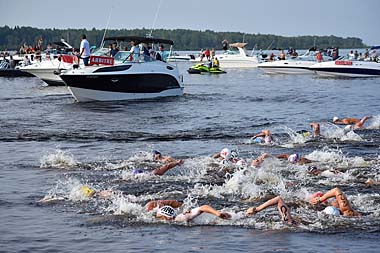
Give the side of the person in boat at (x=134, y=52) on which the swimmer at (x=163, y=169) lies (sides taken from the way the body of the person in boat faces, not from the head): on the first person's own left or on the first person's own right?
on the first person's own left

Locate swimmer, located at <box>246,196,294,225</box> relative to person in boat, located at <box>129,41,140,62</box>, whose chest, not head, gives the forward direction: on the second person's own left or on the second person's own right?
on the second person's own left

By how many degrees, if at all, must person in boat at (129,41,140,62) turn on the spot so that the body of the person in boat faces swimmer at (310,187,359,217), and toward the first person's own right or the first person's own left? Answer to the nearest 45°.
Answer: approximately 90° to the first person's own left

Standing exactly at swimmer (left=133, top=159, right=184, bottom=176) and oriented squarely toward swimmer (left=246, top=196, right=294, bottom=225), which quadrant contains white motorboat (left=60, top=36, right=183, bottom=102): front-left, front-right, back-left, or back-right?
back-left
